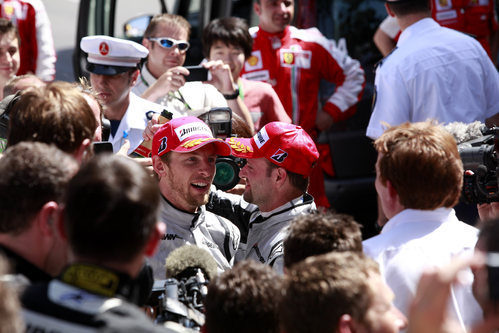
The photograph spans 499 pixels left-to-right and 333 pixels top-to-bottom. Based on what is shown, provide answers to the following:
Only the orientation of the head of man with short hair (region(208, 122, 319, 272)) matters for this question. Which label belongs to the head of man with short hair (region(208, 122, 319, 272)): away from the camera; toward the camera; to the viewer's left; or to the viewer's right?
to the viewer's left

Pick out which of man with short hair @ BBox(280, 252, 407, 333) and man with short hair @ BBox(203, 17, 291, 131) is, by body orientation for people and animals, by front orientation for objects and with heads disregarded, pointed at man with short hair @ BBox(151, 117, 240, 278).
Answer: man with short hair @ BBox(203, 17, 291, 131)

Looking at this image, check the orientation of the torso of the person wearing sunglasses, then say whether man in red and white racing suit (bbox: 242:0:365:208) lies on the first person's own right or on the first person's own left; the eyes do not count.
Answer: on the first person's own left

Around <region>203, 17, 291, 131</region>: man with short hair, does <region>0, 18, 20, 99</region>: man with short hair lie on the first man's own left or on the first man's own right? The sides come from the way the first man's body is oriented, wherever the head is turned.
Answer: on the first man's own right

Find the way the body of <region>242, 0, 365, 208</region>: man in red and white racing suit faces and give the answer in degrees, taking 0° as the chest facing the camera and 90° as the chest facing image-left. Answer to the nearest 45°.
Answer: approximately 0°

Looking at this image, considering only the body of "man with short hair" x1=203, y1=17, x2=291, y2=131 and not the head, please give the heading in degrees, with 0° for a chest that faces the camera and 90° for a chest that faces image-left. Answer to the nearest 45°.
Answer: approximately 0°

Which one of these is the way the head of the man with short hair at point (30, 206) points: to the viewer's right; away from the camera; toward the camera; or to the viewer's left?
away from the camera

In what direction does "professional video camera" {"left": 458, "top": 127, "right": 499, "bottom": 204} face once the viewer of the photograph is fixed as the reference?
facing to the left of the viewer

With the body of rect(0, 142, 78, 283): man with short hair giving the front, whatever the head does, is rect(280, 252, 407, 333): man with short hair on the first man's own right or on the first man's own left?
on the first man's own right

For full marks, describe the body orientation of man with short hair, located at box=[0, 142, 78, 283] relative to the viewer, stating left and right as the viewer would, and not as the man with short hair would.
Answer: facing away from the viewer and to the right of the viewer
